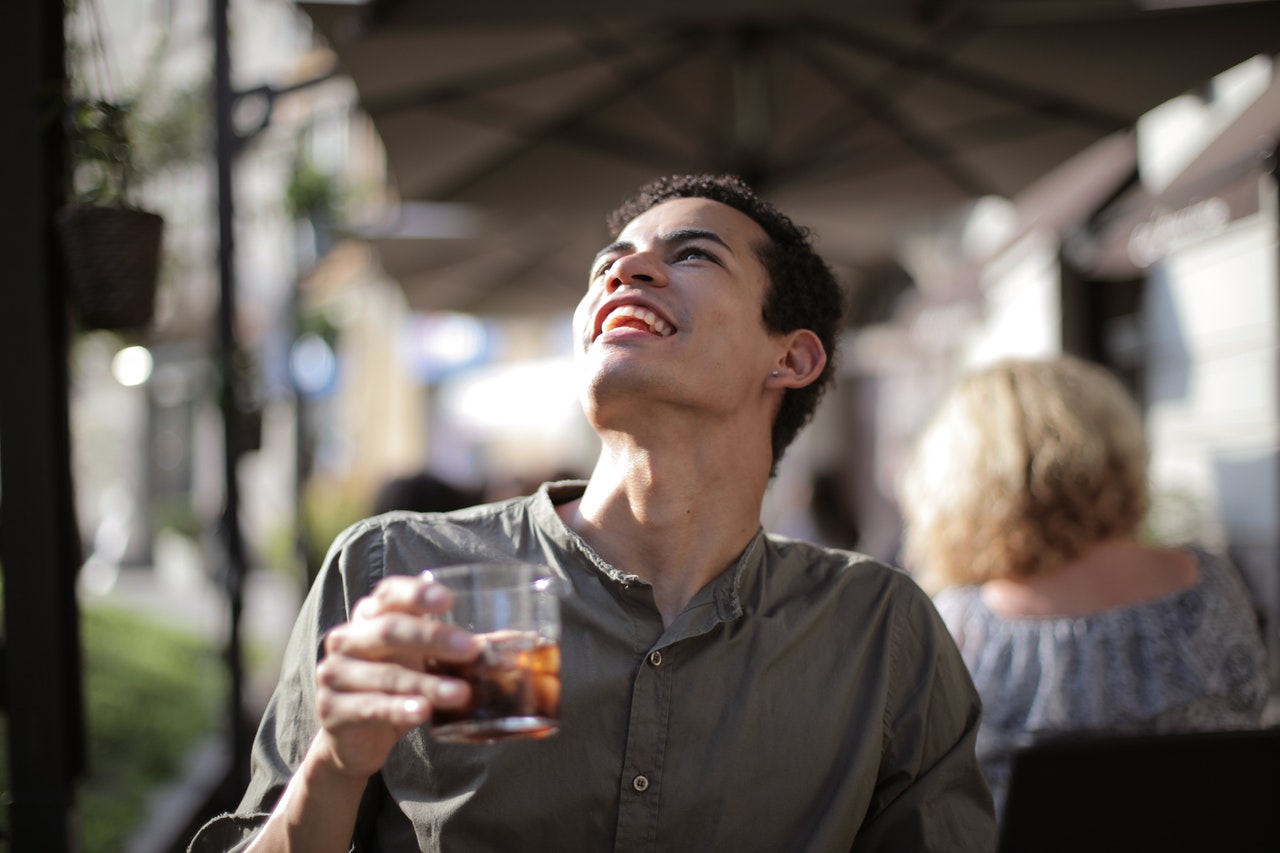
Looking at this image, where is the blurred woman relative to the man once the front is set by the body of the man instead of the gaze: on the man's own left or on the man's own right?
on the man's own left

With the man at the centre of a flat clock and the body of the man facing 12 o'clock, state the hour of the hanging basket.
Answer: The hanging basket is roughly at 4 o'clock from the man.

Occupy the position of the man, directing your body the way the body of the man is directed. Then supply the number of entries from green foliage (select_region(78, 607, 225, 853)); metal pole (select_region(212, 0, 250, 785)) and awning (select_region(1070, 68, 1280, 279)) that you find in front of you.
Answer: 0

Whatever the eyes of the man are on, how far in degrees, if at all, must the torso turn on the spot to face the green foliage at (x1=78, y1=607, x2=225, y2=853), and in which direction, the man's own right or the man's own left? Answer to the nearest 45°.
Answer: approximately 135° to the man's own right

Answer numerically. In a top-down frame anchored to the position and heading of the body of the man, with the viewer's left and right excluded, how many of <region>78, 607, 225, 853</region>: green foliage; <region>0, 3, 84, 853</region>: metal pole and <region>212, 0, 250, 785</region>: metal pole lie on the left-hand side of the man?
0

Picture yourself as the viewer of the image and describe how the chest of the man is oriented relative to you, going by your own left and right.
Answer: facing the viewer

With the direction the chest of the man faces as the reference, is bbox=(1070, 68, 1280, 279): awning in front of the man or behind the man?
behind

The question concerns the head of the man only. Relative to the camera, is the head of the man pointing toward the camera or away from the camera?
toward the camera

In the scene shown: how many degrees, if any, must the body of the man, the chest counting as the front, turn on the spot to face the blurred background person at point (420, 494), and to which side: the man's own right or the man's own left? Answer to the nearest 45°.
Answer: approximately 180°

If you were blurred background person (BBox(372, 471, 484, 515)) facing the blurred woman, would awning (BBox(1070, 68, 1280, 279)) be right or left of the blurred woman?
left

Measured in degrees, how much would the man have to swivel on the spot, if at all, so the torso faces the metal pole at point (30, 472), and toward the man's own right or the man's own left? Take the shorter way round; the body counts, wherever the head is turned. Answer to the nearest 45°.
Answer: approximately 90° to the man's own right
